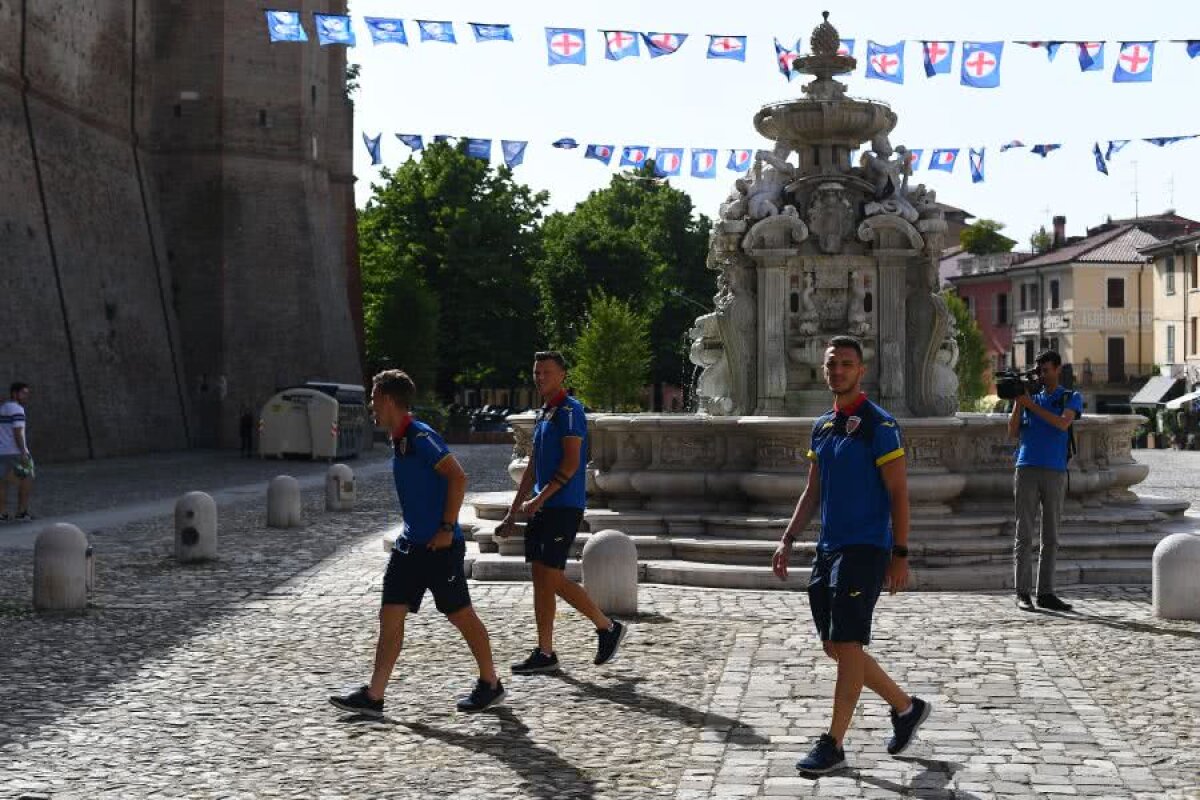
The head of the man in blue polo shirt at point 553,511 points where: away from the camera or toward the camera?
toward the camera

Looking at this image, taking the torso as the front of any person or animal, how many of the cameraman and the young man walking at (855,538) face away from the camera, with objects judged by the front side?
0

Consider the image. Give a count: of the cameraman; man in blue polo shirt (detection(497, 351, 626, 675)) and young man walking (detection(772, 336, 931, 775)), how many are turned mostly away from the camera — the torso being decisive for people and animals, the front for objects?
0

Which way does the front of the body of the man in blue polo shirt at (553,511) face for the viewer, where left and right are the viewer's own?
facing the viewer and to the left of the viewer

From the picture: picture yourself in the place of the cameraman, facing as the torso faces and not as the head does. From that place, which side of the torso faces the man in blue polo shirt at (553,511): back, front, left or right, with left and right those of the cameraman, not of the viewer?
front

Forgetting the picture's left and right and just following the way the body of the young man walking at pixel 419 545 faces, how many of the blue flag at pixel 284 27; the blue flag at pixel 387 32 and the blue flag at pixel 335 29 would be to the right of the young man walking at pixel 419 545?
3

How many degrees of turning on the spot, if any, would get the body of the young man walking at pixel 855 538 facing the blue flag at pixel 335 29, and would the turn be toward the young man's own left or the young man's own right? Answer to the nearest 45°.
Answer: approximately 90° to the young man's own right

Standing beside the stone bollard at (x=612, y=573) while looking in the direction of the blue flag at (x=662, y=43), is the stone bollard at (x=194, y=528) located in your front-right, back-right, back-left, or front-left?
front-left

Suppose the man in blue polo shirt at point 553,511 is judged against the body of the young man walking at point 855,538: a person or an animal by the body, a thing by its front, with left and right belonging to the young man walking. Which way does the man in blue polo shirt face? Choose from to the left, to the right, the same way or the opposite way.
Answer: the same way

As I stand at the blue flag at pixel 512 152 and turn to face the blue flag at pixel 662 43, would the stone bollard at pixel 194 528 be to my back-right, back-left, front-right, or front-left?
front-right
